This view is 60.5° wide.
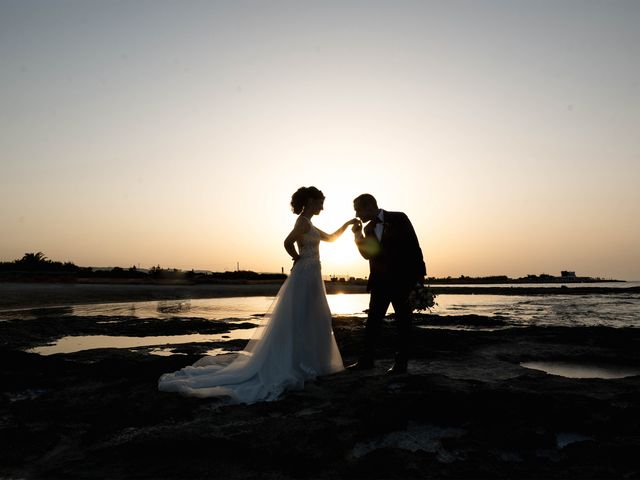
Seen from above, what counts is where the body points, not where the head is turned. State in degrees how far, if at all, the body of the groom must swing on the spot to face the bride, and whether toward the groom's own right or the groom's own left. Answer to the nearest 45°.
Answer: approximately 45° to the groom's own right

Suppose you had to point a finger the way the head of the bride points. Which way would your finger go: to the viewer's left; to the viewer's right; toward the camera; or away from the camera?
to the viewer's right

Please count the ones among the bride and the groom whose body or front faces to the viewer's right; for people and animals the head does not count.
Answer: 1

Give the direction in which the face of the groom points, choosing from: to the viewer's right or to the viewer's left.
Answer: to the viewer's left

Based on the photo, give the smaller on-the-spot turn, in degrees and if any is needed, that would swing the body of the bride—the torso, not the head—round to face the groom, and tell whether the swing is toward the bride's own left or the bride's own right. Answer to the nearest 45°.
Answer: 0° — they already face them

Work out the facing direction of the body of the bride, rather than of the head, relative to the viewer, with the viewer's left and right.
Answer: facing to the right of the viewer
